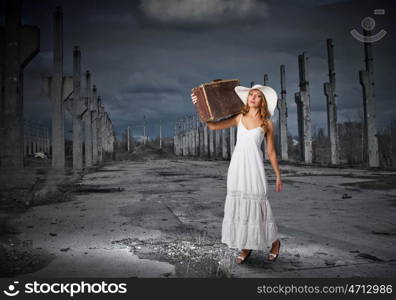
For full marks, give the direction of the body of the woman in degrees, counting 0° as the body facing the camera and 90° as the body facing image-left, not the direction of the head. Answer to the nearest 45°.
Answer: approximately 45°

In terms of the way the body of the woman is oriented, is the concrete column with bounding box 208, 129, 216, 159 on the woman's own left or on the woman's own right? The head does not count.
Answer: on the woman's own right

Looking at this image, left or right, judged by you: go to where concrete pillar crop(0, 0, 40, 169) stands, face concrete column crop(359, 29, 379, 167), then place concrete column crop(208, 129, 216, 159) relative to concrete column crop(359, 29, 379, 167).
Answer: left

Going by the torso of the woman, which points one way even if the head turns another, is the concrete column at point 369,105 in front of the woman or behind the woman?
behind

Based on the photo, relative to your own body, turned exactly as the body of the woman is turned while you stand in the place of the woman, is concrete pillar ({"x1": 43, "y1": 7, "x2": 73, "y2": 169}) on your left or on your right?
on your right

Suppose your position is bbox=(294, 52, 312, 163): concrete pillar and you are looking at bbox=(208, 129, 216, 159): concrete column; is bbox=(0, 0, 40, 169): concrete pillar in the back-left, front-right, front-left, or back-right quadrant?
back-left

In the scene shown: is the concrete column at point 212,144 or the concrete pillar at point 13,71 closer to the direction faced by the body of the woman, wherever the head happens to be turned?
the concrete pillar

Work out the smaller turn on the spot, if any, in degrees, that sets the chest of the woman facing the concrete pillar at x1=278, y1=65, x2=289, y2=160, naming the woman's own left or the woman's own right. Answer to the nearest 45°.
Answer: approximately 135° to the woman's own right

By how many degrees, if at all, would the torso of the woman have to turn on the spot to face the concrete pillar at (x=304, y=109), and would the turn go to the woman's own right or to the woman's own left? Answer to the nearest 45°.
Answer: approximately 135° to the woman's own right

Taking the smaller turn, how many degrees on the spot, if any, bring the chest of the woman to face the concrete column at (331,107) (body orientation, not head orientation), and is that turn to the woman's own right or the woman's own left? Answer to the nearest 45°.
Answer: approximately 135° to the woman's own right
